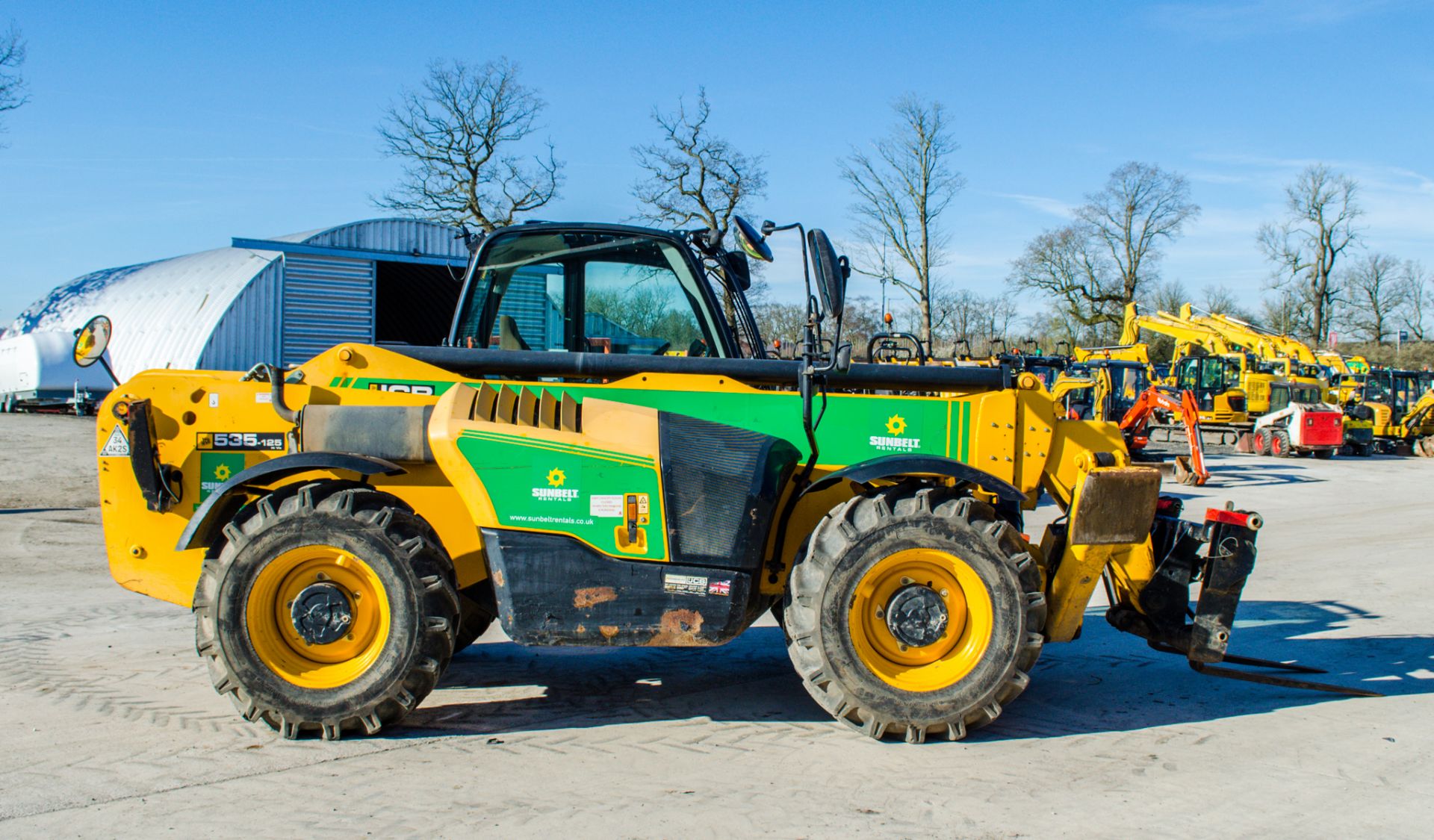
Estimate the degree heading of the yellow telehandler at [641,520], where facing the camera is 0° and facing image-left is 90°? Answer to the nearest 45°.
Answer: approximately 270°

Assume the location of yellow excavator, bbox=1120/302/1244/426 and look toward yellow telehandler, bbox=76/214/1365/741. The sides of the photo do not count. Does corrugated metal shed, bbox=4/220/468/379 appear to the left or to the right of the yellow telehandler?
right

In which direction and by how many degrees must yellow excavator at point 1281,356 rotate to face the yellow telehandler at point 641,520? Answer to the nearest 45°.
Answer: approximately 90° to its left

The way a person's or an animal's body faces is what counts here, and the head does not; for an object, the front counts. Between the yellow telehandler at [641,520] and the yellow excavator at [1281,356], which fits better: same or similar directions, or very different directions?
very different directions

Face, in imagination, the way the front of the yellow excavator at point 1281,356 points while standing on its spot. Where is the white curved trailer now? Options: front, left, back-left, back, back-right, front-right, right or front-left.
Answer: front-left

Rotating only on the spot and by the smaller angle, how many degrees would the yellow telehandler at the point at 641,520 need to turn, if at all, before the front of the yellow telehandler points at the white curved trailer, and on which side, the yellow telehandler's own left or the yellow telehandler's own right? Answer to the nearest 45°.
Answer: approximately 135° to the yellow telehandler's own left

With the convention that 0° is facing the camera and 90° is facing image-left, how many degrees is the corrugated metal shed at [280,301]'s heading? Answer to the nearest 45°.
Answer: approximately 315°

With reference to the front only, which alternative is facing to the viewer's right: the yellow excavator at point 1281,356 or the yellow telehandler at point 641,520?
the yellow telehandler

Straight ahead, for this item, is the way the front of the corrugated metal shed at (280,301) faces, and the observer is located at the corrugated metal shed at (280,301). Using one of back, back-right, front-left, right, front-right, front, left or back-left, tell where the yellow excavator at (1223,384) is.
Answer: front-left
